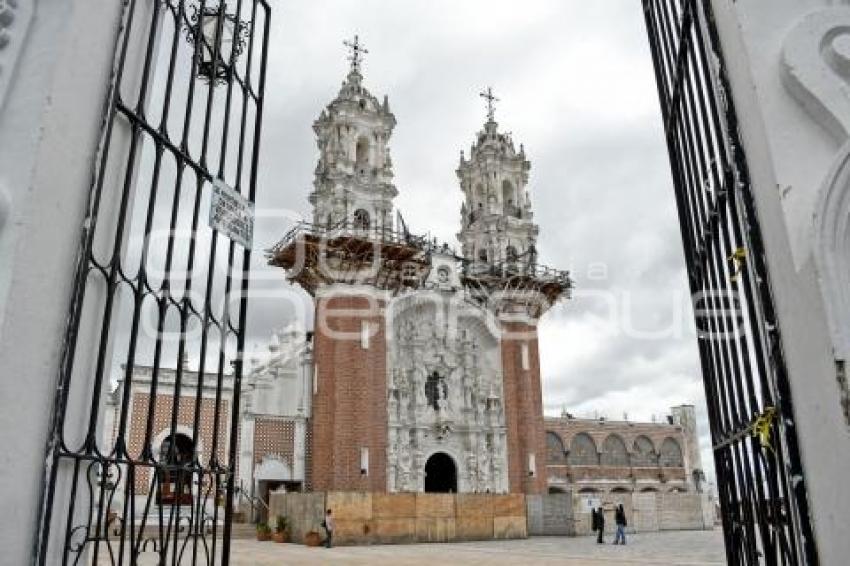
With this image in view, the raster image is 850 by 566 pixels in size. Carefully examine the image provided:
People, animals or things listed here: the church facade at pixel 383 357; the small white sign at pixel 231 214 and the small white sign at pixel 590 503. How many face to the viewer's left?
0

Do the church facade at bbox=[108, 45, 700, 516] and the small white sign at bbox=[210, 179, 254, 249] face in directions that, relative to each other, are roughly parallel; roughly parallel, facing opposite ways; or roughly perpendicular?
roughly parallel

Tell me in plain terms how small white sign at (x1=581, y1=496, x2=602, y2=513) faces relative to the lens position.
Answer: facing the viewer

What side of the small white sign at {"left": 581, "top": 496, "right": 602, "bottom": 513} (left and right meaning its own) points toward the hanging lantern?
front

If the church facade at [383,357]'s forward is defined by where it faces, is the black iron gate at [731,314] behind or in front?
in front

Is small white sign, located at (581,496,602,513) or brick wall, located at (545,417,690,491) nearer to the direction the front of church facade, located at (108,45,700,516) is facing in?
the small white sign

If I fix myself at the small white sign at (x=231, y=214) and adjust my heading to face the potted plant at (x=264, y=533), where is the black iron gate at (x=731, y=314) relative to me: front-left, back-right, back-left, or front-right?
back-right

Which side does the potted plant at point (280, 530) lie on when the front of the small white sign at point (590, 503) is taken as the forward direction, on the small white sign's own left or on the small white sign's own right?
on the small white sign's own right

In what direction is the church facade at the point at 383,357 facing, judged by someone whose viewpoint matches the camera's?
facing the viewer and to the right of the viewer

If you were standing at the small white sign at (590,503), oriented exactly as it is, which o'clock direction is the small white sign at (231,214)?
the small white sign at (231,214) is roughly at 12 o'clock from the small white sign at (590,503).

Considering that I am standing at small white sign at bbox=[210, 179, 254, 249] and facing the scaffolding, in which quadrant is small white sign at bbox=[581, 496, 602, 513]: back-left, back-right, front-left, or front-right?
front-right

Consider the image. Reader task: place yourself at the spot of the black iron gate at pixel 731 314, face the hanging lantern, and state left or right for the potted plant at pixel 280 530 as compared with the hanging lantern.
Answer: right
